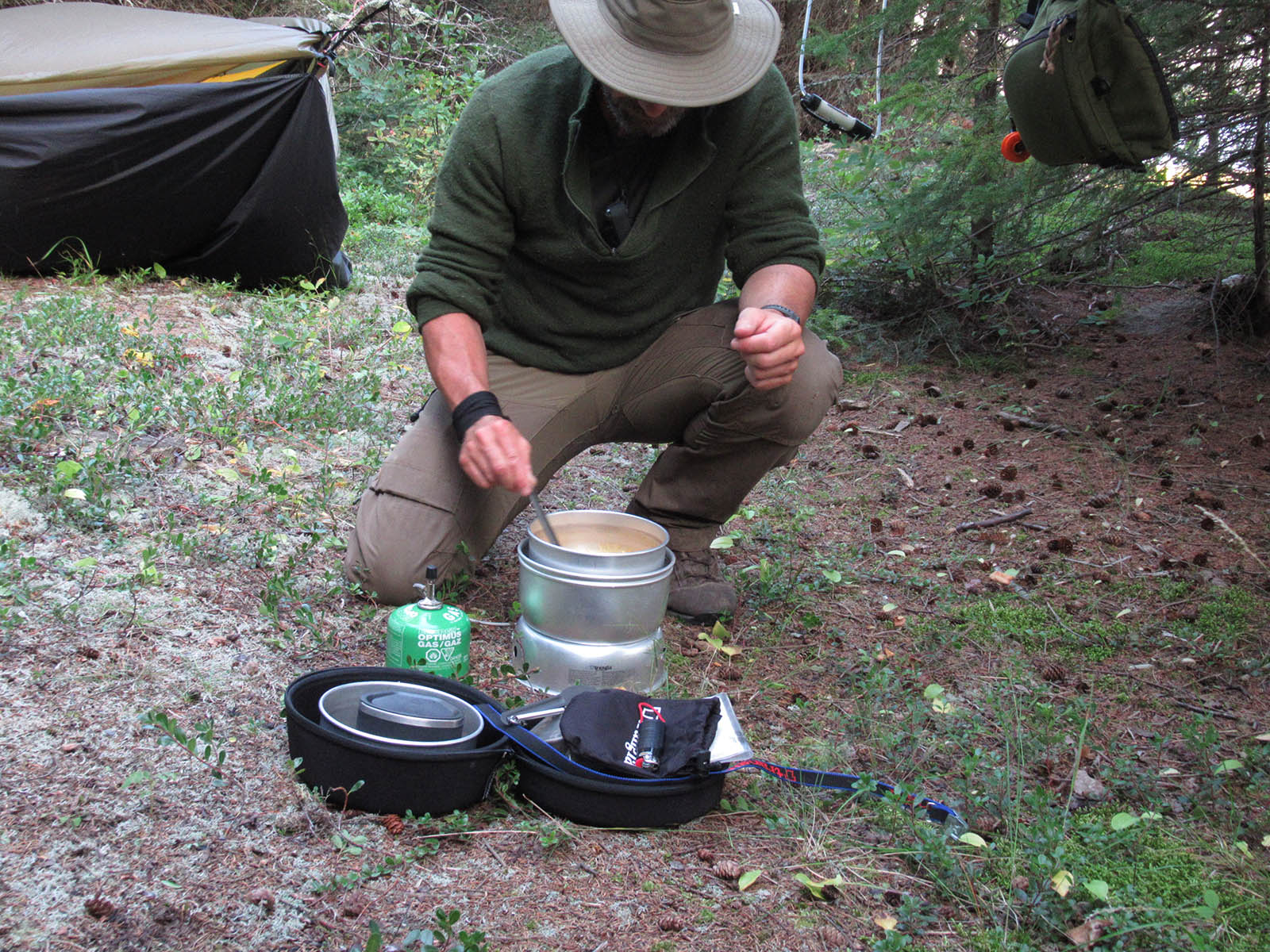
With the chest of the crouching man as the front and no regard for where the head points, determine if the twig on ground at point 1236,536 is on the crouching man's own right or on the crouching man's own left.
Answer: on the crouching man's own left

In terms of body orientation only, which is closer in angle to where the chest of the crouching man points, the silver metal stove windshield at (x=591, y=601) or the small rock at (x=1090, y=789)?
the silver metal stove windshield

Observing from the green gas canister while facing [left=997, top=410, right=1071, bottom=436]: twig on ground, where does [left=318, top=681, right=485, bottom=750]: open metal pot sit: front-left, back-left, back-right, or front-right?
back-right

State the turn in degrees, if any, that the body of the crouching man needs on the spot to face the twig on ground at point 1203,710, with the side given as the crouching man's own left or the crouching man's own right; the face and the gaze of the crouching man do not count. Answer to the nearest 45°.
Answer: approximately 45° to the crouching man's own left

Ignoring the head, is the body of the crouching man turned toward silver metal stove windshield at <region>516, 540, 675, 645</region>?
yes

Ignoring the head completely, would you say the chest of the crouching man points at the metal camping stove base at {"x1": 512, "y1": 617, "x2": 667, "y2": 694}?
yes

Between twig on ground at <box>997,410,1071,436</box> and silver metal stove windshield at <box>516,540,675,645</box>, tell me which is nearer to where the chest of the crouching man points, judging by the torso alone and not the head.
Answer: the silver metal stove windshield

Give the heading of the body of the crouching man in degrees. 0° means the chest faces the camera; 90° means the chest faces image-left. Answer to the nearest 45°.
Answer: approximately 0°

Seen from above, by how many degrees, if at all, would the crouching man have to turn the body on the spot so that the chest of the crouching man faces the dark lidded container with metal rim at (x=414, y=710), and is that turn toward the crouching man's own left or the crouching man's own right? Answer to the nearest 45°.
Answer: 0° — they already face it

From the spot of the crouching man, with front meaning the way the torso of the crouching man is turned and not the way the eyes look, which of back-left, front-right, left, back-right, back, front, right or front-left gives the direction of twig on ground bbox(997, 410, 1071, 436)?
back-left
